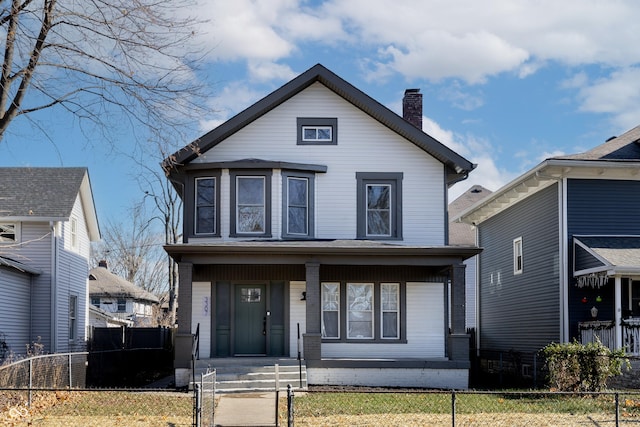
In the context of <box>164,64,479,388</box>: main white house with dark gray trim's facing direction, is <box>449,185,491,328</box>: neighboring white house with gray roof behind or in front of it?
behind

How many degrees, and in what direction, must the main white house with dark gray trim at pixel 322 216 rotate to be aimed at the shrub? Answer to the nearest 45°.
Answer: approximately 45° to its left

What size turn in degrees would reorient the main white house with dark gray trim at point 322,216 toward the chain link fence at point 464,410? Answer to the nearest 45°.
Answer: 0° — it already faces it

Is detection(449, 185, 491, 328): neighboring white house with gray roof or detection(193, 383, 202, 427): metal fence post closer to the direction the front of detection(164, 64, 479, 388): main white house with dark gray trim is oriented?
the metal fence post

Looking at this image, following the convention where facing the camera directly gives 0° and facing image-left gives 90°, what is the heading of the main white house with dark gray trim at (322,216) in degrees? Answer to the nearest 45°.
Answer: approximately 0°

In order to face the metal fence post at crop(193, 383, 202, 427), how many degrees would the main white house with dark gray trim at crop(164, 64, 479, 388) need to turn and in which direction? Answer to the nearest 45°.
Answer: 0° — it already faces it
